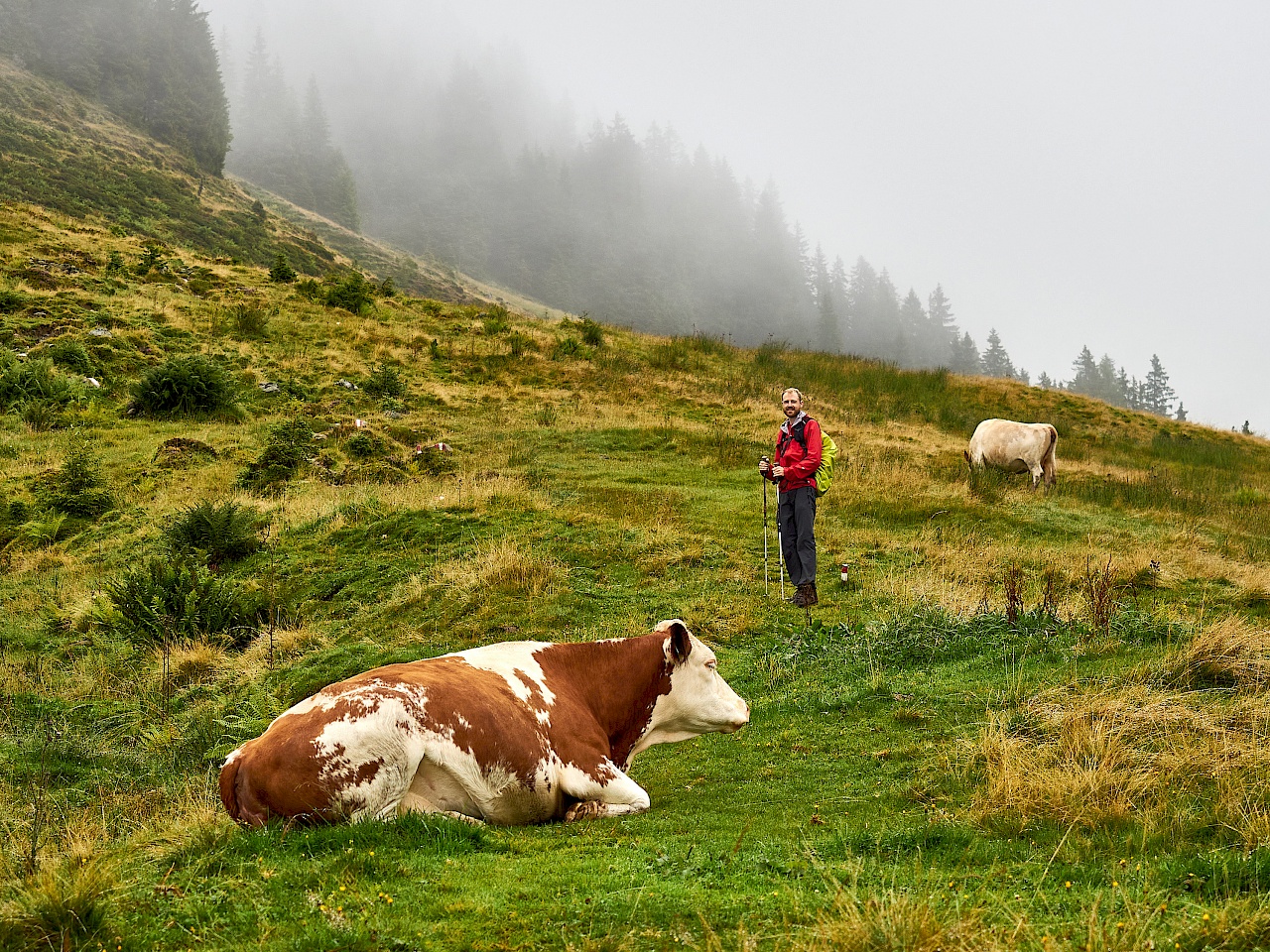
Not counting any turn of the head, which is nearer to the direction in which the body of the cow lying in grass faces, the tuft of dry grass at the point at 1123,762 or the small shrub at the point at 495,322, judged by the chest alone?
the tuft of dry grass

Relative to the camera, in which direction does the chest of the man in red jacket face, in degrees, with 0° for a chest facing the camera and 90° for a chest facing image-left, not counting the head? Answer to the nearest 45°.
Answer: approximately 45°

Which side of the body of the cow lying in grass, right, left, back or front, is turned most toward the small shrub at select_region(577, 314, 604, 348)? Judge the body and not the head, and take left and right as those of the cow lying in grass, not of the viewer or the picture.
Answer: left

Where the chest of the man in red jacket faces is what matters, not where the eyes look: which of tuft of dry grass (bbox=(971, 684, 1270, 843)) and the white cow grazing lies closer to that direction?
the tuft of dry grass

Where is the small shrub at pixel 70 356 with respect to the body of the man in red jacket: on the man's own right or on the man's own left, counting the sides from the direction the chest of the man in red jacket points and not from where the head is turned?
on the man's own right

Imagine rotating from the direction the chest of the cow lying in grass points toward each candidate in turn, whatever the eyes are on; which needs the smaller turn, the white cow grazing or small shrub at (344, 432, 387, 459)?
the white cow grazing

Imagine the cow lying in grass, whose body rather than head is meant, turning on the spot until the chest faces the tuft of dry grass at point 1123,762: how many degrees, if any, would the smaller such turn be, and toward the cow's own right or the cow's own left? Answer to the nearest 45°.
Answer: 0° — it already faces it

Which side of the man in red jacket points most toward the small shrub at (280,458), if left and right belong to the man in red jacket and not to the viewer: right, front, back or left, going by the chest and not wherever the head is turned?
right

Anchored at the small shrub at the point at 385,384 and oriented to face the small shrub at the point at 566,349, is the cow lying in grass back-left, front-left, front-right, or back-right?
back-right

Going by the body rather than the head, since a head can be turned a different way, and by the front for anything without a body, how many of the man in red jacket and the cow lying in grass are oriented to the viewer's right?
1

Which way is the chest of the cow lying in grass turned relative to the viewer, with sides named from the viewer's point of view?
facing to the right of the viewer
